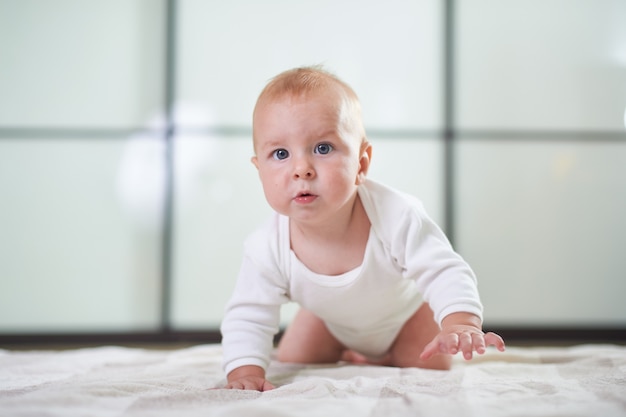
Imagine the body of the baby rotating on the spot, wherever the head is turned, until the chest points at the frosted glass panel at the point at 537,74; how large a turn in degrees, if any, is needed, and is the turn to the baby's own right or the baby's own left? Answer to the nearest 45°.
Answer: approximately 135° to the baby's own left

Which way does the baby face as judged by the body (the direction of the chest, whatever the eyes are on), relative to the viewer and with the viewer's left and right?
facing the viewer

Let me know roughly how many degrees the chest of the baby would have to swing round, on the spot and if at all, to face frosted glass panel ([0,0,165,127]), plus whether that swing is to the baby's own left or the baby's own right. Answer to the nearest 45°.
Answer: approximately 135° to the baby's own right

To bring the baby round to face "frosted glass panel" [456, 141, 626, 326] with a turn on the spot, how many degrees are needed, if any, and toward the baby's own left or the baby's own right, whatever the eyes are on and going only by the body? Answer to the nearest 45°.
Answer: approximately 135° to the baby's own left

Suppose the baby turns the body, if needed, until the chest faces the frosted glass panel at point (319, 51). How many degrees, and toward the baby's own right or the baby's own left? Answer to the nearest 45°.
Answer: approximately 180°

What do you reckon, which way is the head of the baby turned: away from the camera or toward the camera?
toward the camera

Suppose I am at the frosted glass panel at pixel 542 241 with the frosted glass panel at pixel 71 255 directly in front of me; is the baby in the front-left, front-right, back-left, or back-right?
front-left
